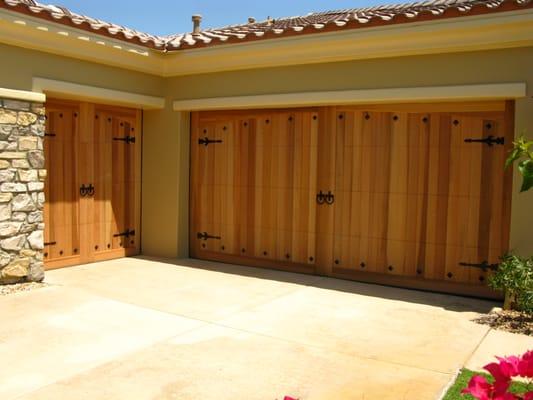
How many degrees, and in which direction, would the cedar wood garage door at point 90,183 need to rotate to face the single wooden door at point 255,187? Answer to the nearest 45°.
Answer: approximately 45° to its left

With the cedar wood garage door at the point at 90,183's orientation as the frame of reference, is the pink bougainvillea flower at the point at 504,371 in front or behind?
in front

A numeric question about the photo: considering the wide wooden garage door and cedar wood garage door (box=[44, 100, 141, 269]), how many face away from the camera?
0

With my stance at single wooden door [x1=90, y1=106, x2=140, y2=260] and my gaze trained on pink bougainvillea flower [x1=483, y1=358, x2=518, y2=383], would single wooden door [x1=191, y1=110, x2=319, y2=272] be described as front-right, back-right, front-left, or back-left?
front-left

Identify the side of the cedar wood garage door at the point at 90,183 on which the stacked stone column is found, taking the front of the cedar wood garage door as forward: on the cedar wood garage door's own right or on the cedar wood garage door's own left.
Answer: on the cedar wood garage door's own right

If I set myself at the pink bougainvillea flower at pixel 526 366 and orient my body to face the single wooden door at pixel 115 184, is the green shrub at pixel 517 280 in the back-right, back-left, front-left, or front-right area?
front-right

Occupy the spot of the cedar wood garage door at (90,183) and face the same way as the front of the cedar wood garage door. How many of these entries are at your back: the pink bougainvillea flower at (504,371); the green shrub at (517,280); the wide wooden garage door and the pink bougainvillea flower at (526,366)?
0

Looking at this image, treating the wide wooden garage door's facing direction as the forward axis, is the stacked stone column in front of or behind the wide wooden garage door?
in front

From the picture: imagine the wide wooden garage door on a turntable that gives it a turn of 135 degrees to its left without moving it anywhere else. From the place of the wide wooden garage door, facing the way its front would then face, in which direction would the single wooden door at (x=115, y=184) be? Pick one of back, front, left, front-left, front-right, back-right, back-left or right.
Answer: back

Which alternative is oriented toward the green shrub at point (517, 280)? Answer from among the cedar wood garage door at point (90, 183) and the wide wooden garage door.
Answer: the cedar wood garage door

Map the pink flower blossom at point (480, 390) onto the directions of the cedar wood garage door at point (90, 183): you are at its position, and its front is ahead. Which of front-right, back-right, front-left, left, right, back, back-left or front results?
front-right

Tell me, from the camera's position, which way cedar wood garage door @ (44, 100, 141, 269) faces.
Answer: facing the viewer and to the right of the viewer
